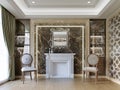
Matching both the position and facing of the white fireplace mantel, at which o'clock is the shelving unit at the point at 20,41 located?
The shelving unit is roughly at 3 o'clock from the white fireplace mantel.

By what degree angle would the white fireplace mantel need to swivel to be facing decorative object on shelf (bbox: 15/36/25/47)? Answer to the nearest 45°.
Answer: approximately 90° to its right

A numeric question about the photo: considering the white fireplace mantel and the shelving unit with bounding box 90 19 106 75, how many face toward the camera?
2

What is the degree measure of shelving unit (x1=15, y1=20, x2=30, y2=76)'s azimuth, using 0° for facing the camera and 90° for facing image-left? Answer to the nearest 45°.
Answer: approximately 0°

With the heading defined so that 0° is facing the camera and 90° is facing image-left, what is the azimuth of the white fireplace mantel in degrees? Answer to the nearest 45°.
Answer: approximately 0°

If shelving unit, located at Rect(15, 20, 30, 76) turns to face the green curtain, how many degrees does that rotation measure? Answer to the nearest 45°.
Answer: approximately 45° to its right

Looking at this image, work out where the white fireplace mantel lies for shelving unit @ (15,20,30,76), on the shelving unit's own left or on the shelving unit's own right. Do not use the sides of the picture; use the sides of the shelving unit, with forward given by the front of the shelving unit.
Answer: on the shelving unit's own left

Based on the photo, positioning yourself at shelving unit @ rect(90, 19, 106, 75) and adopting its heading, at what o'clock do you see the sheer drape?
The sheer drape is roughly at 2 o'clock from the shelving unit.

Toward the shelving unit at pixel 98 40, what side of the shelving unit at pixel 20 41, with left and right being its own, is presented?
left
